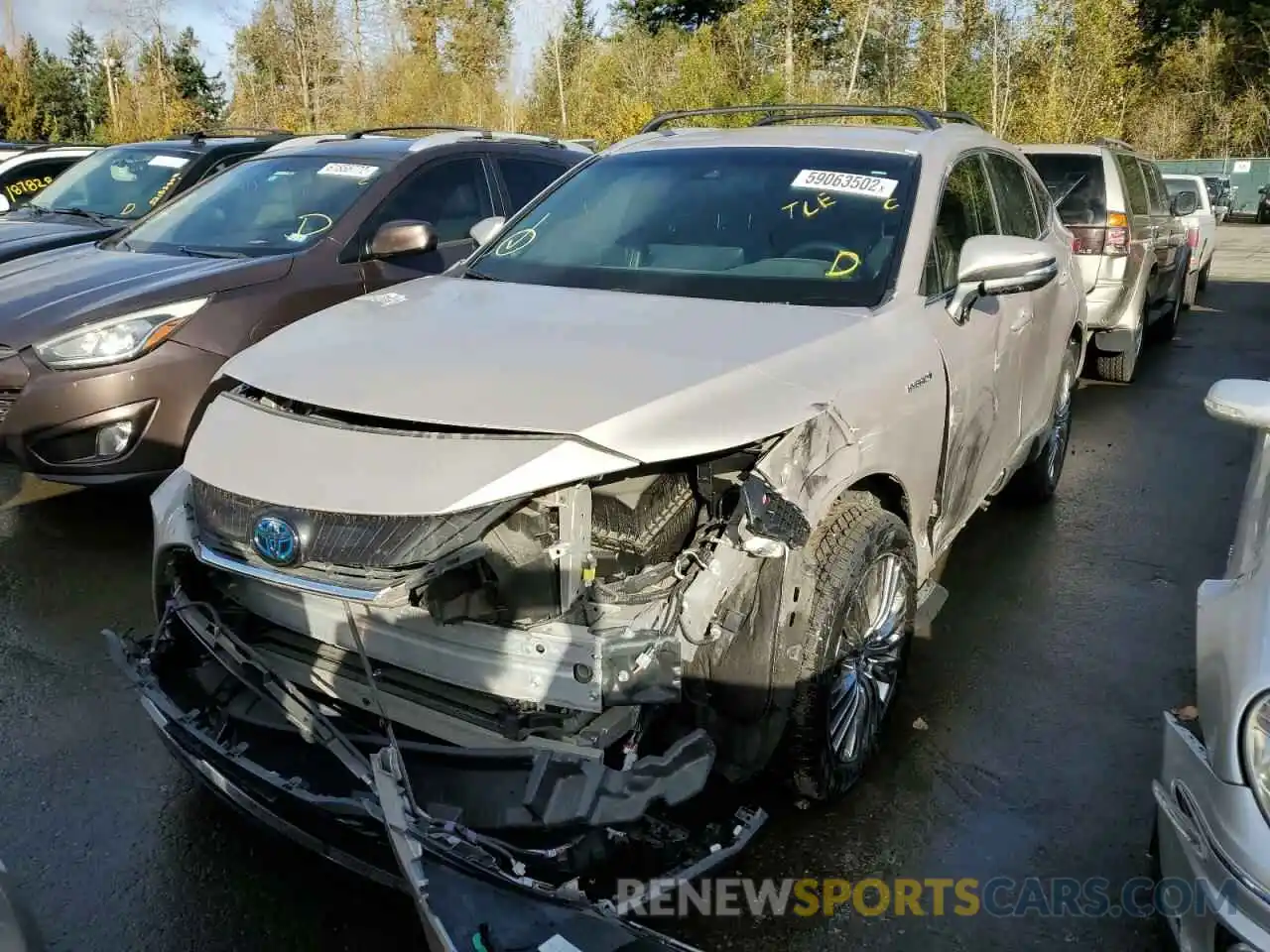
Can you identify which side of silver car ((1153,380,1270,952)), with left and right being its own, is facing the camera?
front

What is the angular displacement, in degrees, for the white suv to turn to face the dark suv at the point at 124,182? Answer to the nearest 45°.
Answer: approximately 45° to its left

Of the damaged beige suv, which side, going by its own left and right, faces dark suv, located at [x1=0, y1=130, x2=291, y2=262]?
right

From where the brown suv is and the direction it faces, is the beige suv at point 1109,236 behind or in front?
behind

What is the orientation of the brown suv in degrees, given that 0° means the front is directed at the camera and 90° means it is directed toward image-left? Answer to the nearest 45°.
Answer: approximately 45°

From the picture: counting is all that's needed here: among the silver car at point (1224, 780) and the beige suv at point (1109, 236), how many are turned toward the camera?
1

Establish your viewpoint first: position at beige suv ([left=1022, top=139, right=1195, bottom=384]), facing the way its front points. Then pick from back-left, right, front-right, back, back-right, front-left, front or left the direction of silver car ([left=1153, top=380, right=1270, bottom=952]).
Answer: back-right
